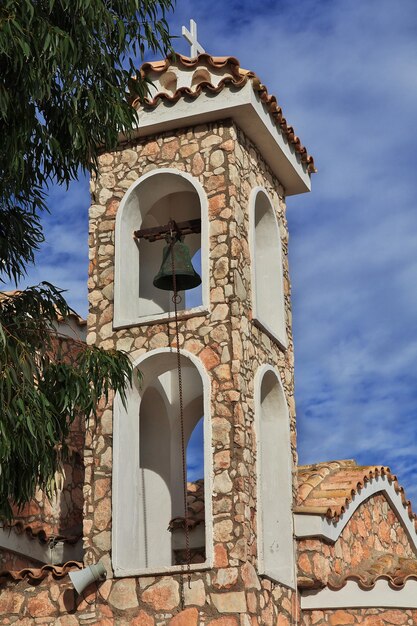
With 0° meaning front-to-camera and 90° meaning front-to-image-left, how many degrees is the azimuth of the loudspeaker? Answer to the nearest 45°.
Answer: approximately 90°
